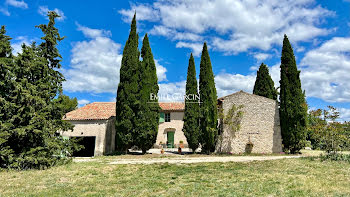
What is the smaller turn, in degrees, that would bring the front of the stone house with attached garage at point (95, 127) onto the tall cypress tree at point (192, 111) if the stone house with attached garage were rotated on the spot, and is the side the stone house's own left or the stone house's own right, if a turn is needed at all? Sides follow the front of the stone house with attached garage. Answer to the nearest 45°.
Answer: approximately 90° to the stone house's own left

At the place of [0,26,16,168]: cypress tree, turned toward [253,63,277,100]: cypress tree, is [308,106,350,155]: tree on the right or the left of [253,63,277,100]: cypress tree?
right

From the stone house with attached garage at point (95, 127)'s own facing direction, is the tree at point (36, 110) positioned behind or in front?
in front

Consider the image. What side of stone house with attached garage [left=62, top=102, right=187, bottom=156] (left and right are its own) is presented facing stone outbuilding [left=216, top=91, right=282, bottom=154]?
left

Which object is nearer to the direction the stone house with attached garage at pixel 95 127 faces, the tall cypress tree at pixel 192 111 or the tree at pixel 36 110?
the tree

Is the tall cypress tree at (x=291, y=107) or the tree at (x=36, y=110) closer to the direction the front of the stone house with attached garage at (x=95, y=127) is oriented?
the tree

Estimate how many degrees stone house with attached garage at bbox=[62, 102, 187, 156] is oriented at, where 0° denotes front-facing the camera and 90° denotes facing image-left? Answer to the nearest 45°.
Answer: approximately 0°
